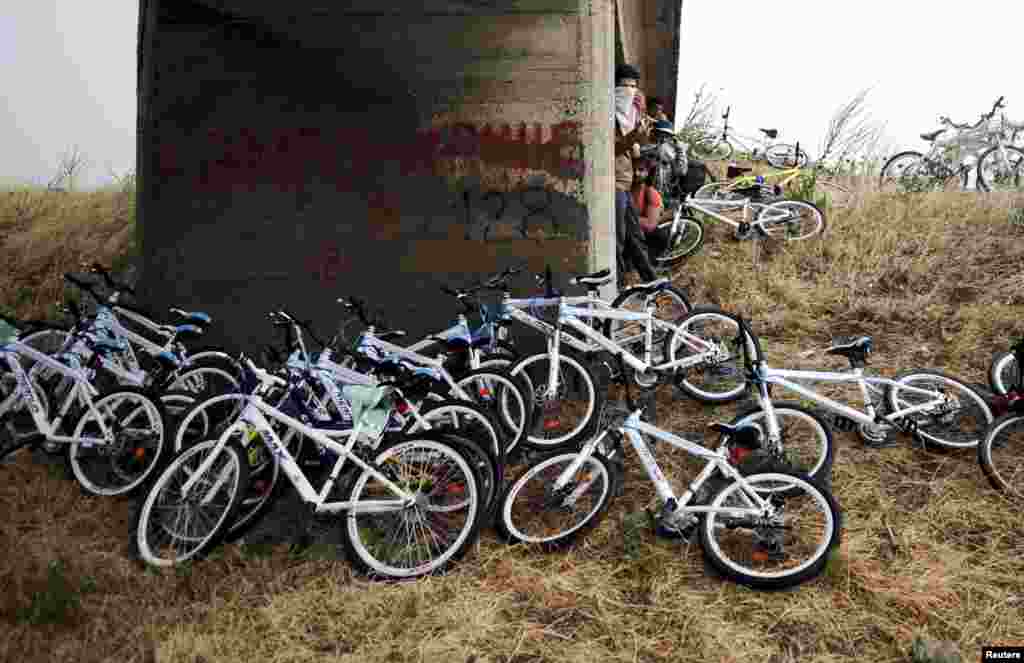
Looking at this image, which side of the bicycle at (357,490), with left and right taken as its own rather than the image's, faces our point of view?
left

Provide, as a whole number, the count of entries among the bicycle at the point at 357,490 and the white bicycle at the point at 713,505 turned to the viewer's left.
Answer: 2

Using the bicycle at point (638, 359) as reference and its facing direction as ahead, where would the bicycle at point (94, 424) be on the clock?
the bicycle at point (94, 424) is roughly at 1 o'clock from the bicycle at point (638, 359).

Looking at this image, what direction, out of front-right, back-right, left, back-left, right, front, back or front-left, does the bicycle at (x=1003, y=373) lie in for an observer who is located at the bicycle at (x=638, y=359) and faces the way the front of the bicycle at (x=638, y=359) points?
back-left

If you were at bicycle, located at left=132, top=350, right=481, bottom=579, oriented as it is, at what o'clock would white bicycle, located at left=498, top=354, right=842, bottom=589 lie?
The white bicycle is roughly at 7 o'clock from the bicycle.

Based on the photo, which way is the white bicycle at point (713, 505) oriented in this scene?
to the viewer's left

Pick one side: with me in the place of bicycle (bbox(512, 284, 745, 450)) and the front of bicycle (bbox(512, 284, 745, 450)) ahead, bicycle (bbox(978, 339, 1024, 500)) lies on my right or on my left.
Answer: on my left
